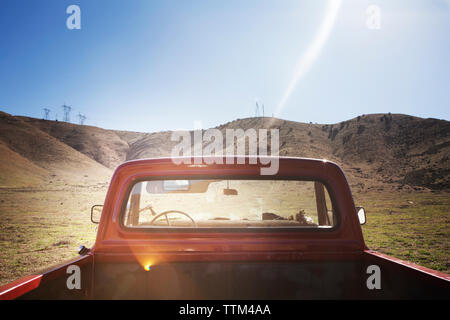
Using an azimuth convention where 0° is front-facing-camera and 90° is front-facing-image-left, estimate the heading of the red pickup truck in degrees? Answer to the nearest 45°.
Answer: approximately 180°
